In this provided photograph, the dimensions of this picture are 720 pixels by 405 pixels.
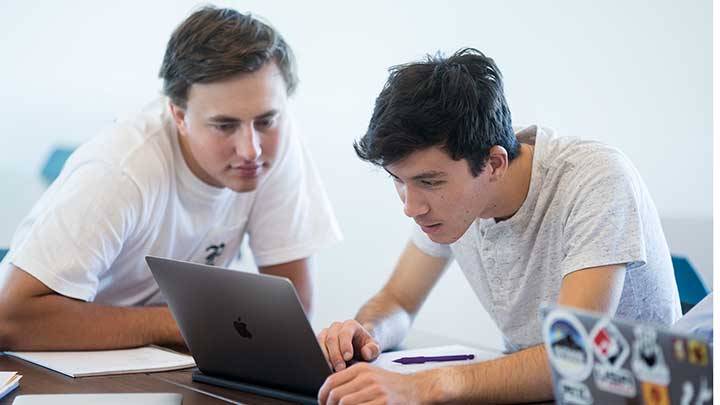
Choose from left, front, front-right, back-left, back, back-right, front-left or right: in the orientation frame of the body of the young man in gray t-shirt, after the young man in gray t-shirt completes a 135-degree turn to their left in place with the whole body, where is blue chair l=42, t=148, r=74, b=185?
back-left

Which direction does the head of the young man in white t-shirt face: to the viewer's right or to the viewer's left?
to the viewer's right

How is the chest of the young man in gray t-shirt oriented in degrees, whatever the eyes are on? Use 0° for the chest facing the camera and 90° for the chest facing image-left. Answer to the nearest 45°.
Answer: approximately 45°

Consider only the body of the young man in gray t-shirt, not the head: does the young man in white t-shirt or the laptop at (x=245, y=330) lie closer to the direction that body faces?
the laptop

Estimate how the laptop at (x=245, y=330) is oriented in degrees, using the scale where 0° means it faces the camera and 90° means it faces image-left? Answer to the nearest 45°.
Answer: approximately 225°
